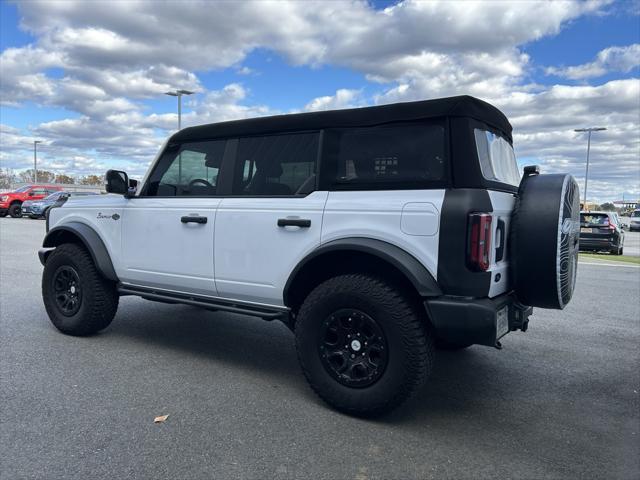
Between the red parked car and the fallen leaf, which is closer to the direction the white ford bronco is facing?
the red parked car

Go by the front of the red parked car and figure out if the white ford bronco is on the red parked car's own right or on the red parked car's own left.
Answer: on the red parked car's own left

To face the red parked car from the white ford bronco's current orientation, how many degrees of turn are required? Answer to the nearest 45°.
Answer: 0° — it already faces it

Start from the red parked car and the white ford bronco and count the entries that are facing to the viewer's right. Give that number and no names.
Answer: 0

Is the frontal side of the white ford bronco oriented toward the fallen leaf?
no

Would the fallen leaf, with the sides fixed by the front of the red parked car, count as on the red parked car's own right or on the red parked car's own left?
on the red parked car's own left

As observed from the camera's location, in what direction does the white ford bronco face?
facing away from the viewer and to the left of the viewer
